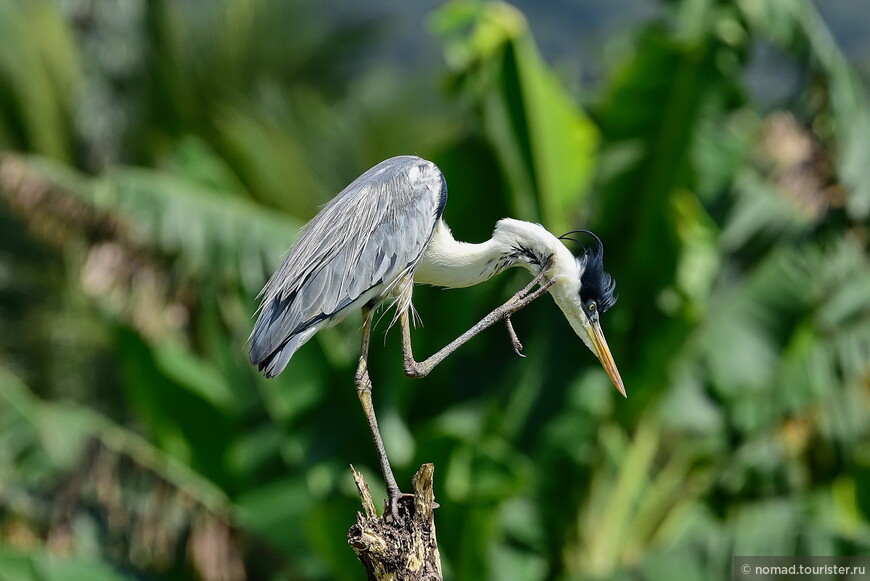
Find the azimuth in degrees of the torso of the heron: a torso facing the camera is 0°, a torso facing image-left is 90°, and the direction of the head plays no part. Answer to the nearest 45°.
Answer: approximately 270°
